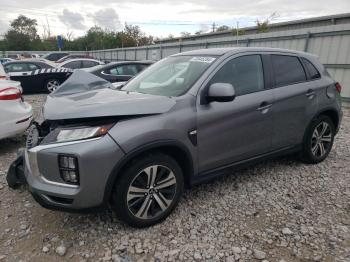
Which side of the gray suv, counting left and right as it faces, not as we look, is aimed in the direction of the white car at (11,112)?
right

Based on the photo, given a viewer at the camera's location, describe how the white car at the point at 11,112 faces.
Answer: facing away from the viewer and to the left of the viewer

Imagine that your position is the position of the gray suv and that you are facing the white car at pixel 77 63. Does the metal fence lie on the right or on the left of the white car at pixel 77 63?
right

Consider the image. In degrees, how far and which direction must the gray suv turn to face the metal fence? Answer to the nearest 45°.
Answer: approximately 180°

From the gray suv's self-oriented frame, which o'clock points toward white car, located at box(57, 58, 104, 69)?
The white car is roughly at 4 o'clock from the gray suv.

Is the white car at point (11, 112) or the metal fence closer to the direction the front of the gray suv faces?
the white car

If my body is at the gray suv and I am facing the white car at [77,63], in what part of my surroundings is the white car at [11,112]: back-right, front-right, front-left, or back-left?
front-left

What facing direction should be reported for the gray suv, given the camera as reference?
facing the viewer and to the left of the viewer
